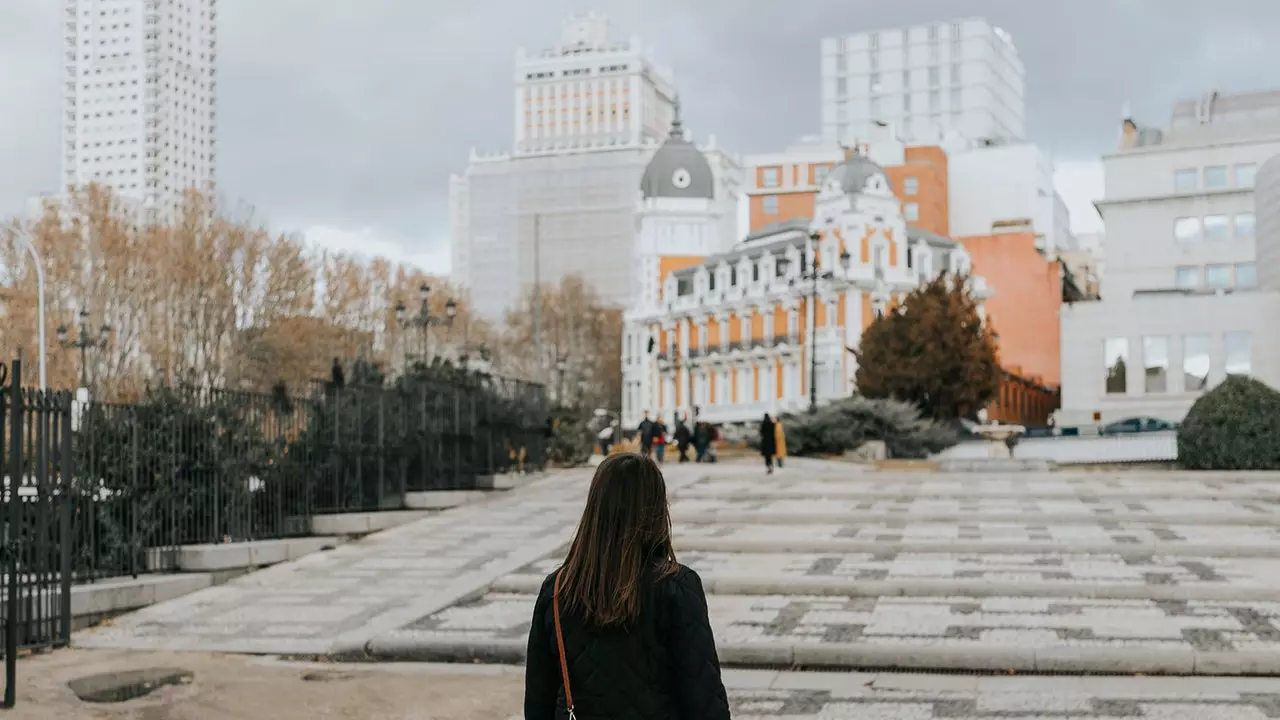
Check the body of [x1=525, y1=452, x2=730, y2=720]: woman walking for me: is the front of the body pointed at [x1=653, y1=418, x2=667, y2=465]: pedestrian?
yes

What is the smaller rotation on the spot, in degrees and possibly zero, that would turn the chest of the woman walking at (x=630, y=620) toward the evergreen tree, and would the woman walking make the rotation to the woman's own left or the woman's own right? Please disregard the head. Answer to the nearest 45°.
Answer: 0° — they already face it

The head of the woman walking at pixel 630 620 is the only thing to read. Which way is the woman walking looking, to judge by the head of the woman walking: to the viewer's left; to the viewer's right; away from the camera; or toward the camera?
away from the camera

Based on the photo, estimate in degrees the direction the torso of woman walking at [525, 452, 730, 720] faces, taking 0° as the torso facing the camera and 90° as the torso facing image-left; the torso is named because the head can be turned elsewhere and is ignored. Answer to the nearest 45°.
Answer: approximately 180°

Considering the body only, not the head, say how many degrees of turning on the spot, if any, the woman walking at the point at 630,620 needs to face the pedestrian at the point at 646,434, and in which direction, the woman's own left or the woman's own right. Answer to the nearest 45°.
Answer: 0° — they already face them

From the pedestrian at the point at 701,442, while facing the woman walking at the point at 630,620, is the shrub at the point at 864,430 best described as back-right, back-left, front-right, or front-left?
back-left
